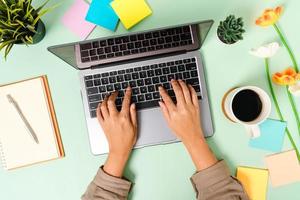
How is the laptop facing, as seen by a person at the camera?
facing the viewer
